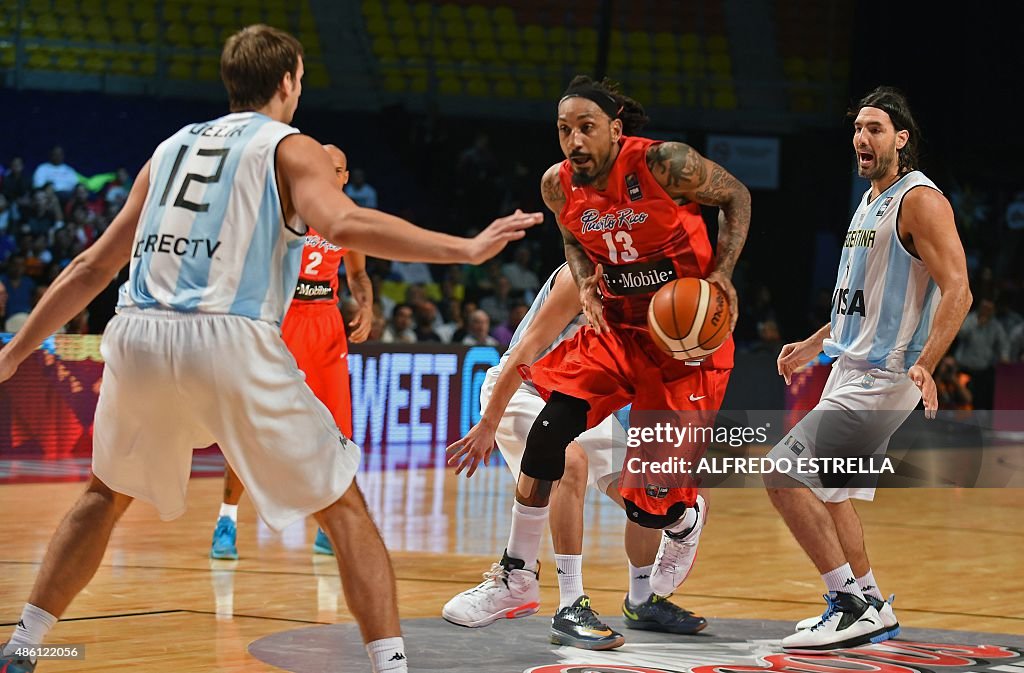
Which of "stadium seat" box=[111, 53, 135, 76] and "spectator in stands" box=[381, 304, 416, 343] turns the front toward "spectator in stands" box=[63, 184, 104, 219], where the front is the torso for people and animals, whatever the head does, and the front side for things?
the stadium seat

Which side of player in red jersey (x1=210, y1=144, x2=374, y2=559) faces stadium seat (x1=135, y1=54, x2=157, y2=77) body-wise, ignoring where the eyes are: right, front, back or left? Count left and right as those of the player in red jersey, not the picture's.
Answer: back

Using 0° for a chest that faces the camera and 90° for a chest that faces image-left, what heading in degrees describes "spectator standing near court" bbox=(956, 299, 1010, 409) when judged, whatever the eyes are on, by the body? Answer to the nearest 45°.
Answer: approximately 0°

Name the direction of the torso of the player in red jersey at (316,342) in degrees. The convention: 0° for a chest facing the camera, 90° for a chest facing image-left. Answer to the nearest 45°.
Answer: approximately 0°

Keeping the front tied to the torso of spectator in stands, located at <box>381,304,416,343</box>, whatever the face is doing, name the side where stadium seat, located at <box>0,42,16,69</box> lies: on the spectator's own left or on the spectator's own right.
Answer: on the spectator's own right
